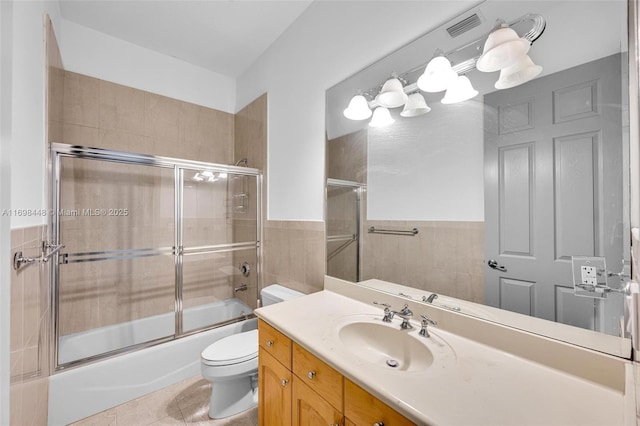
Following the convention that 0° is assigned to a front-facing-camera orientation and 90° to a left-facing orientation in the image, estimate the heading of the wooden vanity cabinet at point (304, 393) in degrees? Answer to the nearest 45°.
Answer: approximately 45°

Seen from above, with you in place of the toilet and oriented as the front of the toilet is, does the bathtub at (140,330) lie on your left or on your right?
on your right

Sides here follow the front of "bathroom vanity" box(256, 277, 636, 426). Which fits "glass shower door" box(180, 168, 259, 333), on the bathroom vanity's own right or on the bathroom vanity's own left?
on the bathroom vanity's own right

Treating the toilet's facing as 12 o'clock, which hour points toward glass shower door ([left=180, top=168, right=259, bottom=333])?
The glass shower door is roughly at 4 o'clock from the toilet.

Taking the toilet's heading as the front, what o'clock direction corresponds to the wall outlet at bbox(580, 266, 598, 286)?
The wall outlet is roughly at 9 o'clock from the toilet.

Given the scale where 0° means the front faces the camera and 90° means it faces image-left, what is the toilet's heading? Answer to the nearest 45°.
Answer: approximately 45°

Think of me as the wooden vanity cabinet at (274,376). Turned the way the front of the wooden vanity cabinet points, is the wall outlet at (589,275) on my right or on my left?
on my left

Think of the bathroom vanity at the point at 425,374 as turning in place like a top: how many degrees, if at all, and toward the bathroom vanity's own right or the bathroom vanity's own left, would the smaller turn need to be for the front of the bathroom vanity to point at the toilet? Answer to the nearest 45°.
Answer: approximately 45° to the bathroom vanity's own right
